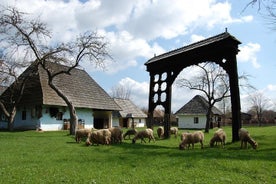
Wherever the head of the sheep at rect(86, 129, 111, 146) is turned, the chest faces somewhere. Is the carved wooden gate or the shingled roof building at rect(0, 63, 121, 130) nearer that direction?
the shingled roof building

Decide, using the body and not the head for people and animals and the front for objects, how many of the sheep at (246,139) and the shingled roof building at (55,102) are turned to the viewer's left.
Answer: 0

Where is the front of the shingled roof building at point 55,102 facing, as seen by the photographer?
facing the viewer and to the right of the viewer

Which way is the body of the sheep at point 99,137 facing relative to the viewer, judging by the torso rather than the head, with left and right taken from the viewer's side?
facing to the left of the viewer

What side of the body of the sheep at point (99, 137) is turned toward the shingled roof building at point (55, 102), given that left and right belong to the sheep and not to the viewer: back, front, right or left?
right

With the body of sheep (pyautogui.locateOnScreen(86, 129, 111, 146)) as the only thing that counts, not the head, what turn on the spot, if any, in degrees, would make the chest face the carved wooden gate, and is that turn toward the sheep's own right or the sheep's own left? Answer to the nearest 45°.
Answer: approximately 180°

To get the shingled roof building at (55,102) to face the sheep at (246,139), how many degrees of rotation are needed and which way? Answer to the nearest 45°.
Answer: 0° — it already faces it
